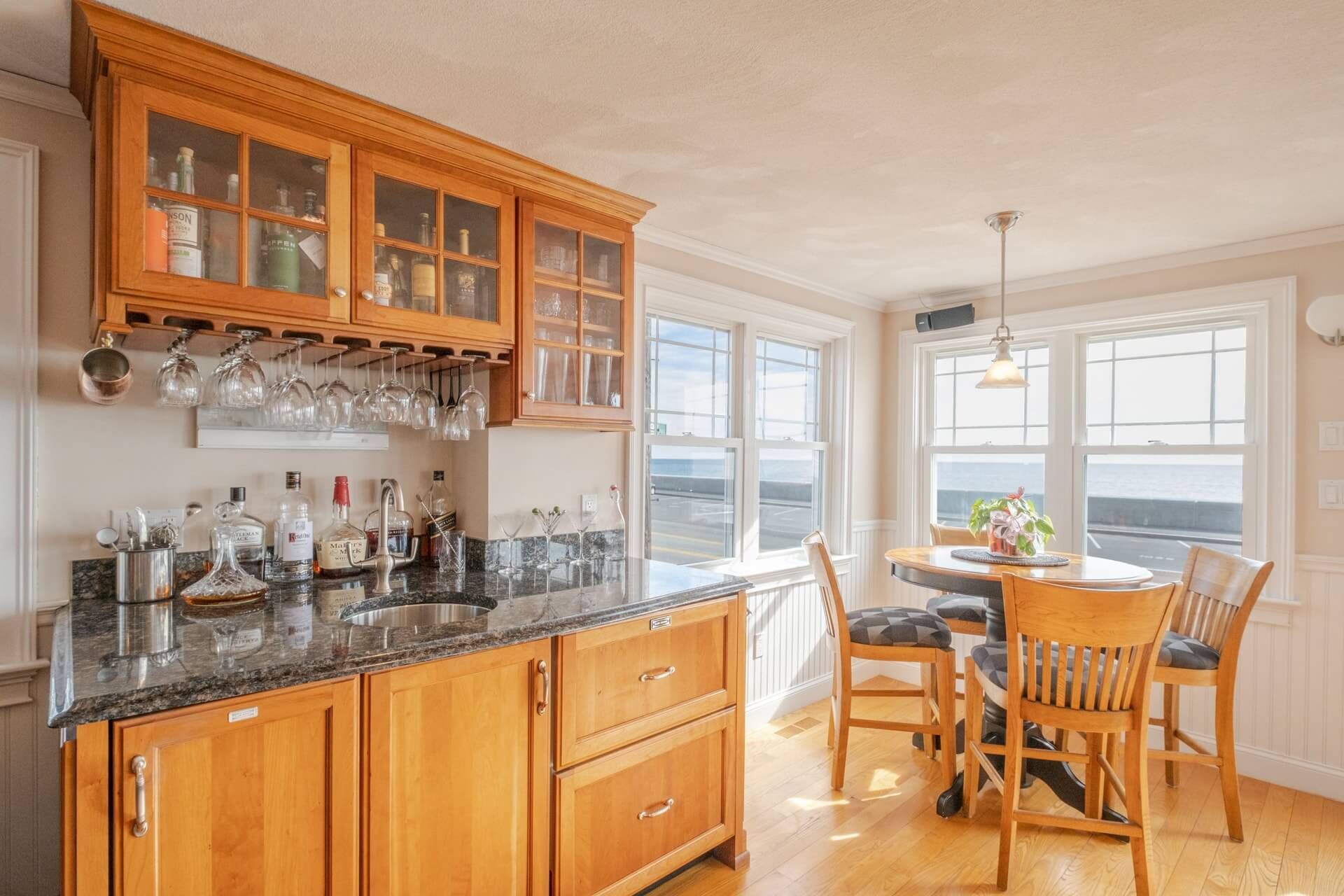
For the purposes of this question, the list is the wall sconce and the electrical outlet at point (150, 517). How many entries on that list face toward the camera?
2

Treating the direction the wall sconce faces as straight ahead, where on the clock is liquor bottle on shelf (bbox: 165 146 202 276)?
The liquor bottle on shelf is roughly at 1 o'clock from the wall sconce.

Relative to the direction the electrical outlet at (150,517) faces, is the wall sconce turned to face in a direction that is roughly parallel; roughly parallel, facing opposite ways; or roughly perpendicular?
roughly perpendicular

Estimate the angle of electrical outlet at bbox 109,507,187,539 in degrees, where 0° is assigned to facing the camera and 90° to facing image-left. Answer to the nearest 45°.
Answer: approximately 0°

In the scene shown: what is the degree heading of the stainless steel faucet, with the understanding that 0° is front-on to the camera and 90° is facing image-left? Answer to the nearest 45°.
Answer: approximately 315°

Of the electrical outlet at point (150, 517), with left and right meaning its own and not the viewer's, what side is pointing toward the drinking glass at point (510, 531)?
left
